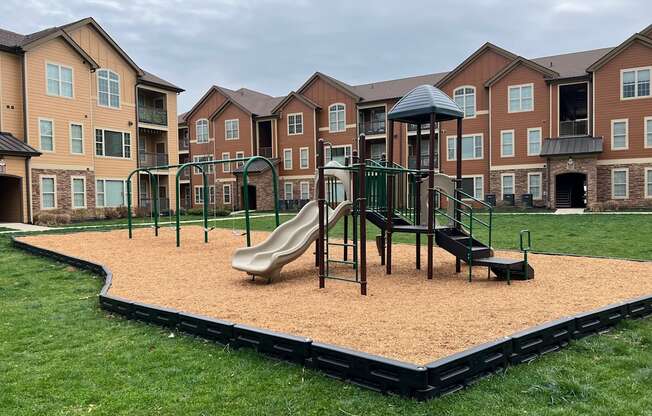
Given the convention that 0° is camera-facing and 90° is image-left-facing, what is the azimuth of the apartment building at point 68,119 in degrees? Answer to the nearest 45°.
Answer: approximately 315°

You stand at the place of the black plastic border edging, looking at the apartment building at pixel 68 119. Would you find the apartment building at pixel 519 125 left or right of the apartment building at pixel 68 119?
right

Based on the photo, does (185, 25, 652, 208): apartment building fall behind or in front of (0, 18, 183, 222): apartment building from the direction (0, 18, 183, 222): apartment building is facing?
in front

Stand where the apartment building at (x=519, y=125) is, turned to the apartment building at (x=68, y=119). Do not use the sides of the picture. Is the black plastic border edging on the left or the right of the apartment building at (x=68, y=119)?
left
